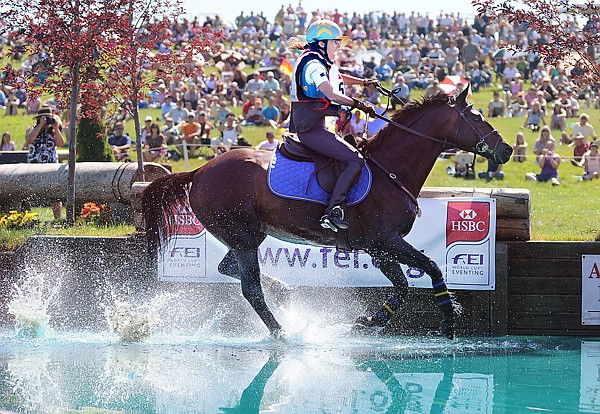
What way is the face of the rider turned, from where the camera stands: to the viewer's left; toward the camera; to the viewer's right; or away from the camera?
to the viewer's right

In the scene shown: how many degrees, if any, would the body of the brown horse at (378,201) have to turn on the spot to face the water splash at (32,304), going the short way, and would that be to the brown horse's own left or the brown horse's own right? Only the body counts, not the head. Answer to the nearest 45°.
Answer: approximately 180°

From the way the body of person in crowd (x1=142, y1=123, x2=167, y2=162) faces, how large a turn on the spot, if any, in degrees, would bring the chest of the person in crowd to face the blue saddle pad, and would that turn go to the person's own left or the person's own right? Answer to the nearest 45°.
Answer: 0° — they already face it

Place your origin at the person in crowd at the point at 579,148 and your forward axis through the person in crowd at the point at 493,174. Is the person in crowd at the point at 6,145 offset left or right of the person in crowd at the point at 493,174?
right

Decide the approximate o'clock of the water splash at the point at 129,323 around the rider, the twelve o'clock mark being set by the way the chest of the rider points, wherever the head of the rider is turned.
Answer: The water splash is roughly at 7 o'clock from the rider.

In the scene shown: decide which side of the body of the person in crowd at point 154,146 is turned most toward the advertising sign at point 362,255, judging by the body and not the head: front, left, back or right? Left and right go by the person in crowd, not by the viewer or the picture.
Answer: front

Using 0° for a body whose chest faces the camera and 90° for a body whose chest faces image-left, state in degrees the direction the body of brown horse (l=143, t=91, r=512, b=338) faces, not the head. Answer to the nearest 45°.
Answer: approximately 270°

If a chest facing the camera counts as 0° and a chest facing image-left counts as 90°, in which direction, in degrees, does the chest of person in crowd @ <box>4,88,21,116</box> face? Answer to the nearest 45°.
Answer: approximately 0°

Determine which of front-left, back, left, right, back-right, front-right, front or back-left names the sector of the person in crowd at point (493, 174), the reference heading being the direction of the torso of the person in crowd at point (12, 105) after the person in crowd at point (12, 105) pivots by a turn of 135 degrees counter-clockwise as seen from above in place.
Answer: right

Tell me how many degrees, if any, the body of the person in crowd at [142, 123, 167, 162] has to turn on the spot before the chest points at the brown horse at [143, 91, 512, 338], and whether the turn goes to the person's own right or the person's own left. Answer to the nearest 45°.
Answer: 0° — they already face it

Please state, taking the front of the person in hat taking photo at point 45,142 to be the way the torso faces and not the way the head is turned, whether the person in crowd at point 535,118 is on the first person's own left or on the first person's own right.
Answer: on the first person's own left
